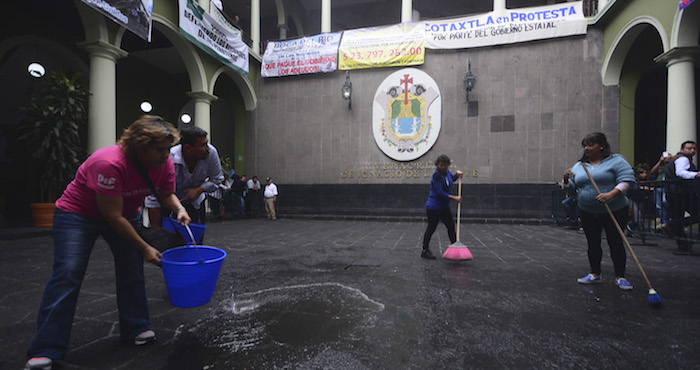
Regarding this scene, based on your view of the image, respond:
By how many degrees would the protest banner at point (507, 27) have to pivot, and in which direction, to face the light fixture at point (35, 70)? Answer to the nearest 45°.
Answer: approximately 45° to its right

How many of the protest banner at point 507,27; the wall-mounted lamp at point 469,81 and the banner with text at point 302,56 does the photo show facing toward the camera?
3

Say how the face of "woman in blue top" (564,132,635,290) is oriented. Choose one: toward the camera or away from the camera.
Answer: toward the camera

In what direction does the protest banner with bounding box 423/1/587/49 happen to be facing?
toward the camera

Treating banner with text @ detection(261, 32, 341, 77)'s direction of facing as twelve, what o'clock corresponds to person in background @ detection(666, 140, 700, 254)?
The person in background is roughly at 11 o'clock from the banner with text.

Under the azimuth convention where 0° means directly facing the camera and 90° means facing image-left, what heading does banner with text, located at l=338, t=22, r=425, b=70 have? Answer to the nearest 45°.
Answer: approximately 0°

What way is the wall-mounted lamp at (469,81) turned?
toward the camera

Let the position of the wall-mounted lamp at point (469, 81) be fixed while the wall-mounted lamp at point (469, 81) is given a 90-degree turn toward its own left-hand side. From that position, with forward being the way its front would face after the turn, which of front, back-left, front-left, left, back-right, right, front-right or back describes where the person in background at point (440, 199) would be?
right

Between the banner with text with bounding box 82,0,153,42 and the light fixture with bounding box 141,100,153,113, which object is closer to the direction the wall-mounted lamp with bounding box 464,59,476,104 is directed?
the banner with text

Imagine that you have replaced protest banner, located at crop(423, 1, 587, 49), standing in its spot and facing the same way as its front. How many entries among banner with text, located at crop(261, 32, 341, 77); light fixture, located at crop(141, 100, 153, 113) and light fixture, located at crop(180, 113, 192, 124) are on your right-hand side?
3

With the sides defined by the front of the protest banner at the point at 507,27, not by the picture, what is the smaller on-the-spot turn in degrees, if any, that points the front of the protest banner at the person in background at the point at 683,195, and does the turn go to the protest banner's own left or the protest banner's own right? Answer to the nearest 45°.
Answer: approximately 45° to the protest banner's own left

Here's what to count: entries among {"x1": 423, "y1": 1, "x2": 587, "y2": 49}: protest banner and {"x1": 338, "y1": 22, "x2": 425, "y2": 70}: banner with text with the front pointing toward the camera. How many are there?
2

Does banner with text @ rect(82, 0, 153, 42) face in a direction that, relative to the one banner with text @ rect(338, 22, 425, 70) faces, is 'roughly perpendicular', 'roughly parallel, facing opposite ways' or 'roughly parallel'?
roughly perpendicular

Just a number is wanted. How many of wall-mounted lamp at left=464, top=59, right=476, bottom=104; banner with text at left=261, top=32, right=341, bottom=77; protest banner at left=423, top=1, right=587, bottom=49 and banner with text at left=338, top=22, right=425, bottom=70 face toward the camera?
4

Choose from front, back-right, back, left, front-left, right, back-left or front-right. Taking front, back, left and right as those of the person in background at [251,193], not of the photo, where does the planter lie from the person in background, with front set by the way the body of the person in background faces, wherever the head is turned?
right

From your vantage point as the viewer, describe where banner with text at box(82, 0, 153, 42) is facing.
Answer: facing the viewer and to the right of the viewer

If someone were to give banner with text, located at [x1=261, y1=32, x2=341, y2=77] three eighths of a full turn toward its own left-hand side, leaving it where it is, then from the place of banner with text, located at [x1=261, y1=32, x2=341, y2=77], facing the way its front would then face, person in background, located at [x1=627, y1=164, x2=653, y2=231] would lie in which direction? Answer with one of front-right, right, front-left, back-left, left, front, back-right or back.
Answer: right

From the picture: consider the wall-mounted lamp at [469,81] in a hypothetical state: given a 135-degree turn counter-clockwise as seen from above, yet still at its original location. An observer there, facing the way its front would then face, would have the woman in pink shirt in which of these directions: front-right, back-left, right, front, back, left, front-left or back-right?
back-right
